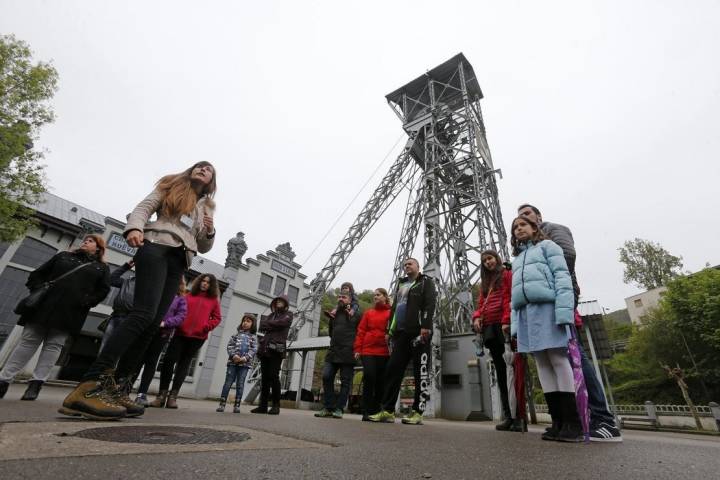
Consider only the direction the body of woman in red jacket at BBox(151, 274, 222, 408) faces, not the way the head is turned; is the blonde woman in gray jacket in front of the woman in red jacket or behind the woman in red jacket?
in front

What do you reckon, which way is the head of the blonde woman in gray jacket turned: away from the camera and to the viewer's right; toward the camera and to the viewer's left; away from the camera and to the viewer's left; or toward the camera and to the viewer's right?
toward the camera and to the viewer's right

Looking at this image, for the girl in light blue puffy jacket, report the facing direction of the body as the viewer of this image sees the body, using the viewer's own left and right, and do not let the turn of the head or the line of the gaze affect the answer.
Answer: facing the viewer and to the left of the viewer

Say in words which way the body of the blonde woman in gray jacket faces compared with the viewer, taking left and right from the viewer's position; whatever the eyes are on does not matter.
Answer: facing the viewer and to the right of the viewer

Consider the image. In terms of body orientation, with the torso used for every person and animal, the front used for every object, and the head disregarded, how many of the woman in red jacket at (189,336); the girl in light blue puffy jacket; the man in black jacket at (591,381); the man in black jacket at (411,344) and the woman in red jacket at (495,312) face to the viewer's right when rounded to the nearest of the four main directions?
0

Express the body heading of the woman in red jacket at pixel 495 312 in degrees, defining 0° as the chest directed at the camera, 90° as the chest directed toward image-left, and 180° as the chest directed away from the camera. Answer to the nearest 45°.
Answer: approximately 45°

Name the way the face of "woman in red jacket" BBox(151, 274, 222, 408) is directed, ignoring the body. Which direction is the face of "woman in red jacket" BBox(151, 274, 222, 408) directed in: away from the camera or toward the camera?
toward the camera

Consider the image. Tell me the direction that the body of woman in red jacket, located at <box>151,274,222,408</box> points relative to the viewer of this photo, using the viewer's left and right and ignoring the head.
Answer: facing the viewer

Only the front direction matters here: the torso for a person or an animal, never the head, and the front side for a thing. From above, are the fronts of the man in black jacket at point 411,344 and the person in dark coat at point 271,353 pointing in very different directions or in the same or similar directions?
same or similar directions

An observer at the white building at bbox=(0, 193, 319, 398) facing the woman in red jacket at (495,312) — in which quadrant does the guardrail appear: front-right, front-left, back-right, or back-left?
front-left

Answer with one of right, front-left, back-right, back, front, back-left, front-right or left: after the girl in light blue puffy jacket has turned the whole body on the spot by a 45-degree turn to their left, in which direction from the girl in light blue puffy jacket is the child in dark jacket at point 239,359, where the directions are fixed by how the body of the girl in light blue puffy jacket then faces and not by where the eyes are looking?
right

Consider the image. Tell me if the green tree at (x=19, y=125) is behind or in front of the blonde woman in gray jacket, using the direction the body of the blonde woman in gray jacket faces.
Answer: behind

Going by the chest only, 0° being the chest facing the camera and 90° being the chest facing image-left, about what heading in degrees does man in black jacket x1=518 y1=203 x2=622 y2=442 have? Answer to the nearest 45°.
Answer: approximately 45°

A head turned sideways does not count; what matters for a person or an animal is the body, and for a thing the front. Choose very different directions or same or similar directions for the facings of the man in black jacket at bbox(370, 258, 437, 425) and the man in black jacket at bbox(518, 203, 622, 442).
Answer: same or similar directions
